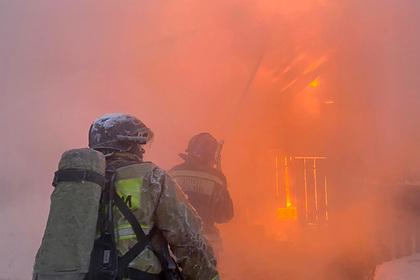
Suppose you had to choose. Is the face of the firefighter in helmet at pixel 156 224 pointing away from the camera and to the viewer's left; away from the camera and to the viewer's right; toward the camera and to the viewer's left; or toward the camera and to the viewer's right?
away from the camera and to the viewer's right

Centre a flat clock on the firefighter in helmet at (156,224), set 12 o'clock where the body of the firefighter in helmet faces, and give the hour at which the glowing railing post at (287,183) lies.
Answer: The glowing railing post is roughly at 11 o'clock from the firefighter in helmet.

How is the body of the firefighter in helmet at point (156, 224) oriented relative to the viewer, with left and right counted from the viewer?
facing away from the viewer and to the right of the viewer

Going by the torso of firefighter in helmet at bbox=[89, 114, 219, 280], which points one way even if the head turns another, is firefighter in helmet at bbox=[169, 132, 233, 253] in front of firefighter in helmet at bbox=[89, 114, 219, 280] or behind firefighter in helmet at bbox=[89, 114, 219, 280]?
in front
